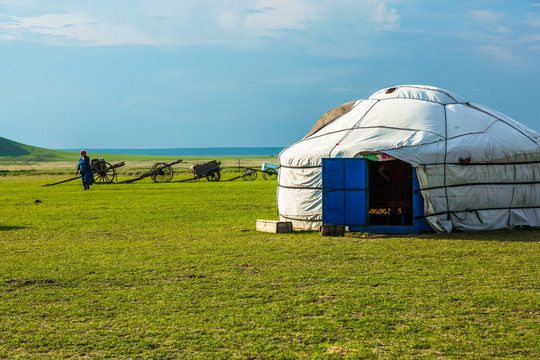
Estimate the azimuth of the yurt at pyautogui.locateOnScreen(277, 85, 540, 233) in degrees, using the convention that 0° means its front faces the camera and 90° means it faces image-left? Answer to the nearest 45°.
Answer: approximately 0°

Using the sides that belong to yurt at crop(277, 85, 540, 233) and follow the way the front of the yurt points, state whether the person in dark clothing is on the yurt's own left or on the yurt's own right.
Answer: on the yurt's own right

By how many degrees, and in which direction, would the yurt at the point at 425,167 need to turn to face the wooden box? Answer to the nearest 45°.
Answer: approximately 90° to its right

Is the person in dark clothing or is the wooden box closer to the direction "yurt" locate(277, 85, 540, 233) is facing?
the wooden box
